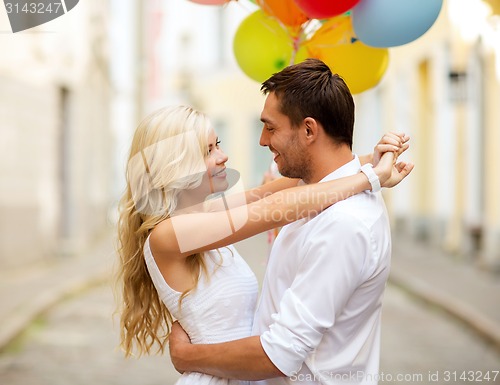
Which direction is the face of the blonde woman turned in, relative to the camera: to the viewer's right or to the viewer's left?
to the viewer's right

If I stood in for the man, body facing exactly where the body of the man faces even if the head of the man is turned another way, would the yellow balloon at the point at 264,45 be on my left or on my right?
on my right

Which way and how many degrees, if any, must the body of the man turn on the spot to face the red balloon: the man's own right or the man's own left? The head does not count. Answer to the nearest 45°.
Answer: approximately 90° to the man's own right

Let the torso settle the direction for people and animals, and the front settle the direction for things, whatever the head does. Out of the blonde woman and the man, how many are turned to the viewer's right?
1

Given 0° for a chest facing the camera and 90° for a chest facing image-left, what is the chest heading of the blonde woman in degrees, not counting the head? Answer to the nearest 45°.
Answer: approximately 270°

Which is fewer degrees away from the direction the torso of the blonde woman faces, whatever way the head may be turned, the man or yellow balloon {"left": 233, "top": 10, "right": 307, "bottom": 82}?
the man

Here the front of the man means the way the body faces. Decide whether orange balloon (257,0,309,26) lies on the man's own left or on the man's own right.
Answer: on the man's own right

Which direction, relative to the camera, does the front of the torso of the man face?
to the viewer's left

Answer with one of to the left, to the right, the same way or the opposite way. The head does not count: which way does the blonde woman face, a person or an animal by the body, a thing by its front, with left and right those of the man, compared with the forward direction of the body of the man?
the opposite way
